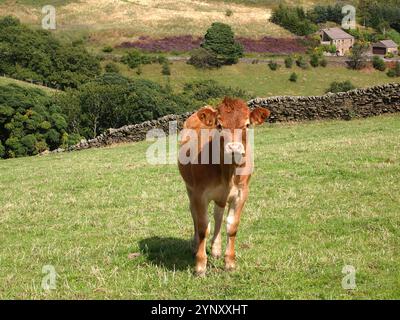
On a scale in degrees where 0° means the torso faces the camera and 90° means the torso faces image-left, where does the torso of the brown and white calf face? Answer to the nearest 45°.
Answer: approximately 0°

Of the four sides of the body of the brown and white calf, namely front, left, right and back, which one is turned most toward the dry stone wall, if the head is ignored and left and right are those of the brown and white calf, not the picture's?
back
